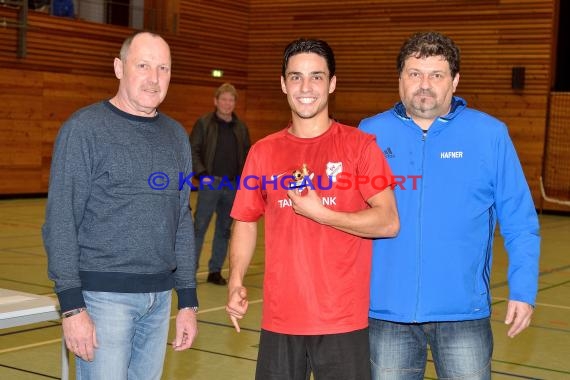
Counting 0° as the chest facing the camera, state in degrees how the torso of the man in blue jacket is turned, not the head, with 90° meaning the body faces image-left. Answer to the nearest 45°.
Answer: approximately 0°

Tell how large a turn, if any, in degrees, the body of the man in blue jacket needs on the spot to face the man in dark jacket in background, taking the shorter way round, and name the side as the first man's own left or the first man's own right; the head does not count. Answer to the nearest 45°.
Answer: approximately 135° to the first man's own right

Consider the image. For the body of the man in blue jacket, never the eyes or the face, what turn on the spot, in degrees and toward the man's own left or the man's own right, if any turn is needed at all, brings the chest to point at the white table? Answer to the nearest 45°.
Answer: approximately 90° to the man's own right

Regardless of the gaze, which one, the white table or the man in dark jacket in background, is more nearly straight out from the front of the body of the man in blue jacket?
the white table
